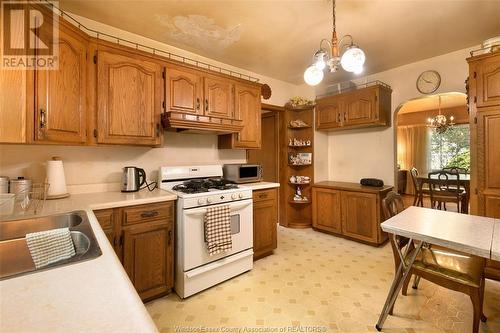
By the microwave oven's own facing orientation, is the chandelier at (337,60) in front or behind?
in front

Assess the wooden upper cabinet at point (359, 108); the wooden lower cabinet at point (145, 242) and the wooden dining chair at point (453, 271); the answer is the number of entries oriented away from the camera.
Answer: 0

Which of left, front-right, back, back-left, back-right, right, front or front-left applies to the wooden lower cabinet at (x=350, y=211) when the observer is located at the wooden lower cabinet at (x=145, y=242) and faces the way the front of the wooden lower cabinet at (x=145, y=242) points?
front-left

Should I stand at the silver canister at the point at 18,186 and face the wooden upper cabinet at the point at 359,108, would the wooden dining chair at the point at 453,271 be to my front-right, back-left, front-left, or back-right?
front-right

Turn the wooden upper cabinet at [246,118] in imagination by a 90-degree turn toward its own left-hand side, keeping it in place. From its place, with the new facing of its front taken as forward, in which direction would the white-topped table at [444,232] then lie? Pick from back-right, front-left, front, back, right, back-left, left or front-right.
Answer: right

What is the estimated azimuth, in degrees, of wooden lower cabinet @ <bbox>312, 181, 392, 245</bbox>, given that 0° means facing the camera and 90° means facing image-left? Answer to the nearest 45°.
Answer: approximately 45°

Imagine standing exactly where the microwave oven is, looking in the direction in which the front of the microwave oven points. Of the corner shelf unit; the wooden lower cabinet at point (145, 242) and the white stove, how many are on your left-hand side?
1

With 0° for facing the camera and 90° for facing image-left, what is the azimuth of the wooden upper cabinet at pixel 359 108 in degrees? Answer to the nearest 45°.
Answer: approximately 45°

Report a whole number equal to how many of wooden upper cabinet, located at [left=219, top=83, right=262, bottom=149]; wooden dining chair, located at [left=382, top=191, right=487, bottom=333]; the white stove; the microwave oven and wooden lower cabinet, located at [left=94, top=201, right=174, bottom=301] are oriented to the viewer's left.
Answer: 0

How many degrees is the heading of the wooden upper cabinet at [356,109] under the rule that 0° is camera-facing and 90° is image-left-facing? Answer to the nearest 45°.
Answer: approximately 45°

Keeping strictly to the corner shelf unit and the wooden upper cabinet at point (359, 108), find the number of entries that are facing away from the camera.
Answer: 0

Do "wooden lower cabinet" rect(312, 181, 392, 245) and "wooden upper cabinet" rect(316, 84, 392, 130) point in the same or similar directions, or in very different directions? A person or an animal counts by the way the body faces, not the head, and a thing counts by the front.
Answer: same or similar directions

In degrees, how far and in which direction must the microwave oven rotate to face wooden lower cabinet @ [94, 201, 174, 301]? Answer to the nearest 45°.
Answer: approximately 90° to its right
